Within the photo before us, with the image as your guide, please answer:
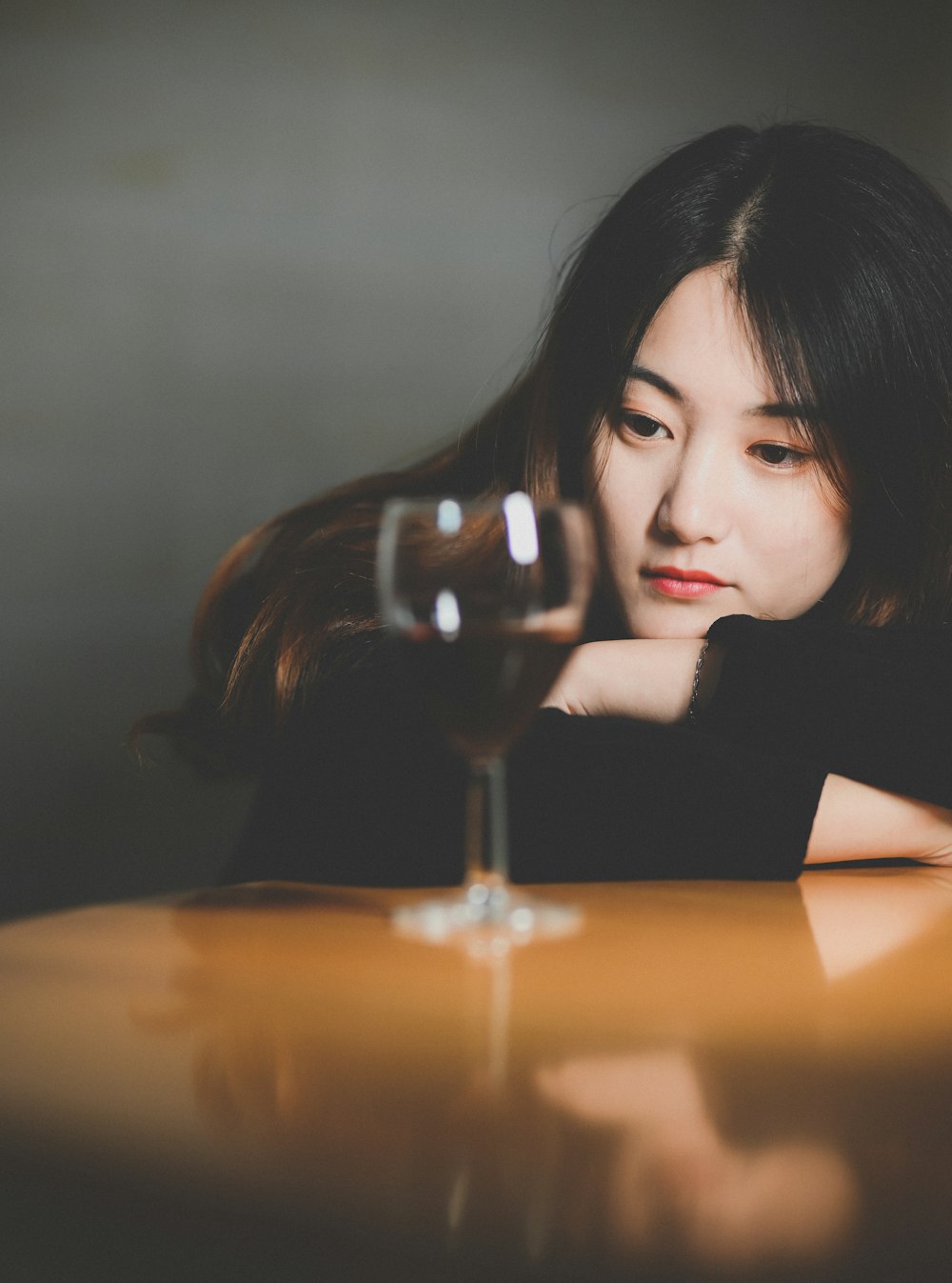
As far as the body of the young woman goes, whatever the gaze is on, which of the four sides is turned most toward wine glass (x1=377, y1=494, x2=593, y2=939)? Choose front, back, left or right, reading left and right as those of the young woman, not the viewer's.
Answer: front

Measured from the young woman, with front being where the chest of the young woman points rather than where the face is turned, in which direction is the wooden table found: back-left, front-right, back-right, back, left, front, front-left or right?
front

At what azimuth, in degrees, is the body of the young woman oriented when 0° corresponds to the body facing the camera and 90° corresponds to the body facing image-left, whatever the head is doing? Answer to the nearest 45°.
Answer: approximately 0°

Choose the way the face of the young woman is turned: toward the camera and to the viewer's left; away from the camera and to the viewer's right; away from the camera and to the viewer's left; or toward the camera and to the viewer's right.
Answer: toward the camera and to the viewer's left
